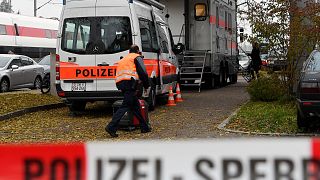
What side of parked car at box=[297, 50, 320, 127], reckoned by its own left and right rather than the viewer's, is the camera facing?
back

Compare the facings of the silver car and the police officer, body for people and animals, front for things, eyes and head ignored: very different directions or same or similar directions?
very different directions

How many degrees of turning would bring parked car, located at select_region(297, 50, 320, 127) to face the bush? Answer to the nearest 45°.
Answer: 0° — it already faces it

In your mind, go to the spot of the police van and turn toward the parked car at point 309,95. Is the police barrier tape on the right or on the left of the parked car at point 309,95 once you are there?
right

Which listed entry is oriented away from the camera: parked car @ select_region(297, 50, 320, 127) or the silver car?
the parked car

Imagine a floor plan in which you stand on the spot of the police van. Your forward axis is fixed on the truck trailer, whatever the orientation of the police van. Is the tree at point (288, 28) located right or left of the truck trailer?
right

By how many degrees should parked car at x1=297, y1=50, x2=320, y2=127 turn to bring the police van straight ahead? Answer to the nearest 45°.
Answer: approximately 45° to its left

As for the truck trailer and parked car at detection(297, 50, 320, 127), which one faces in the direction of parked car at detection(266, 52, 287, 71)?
parked car at detection(297, 50, 320, 127)

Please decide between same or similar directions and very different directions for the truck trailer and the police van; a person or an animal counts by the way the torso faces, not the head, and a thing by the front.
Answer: same or similar directions

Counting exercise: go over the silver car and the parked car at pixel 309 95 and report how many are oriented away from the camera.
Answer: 1

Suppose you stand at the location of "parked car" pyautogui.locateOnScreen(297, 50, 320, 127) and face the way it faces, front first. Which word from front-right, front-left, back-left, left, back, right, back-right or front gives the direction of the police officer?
left
